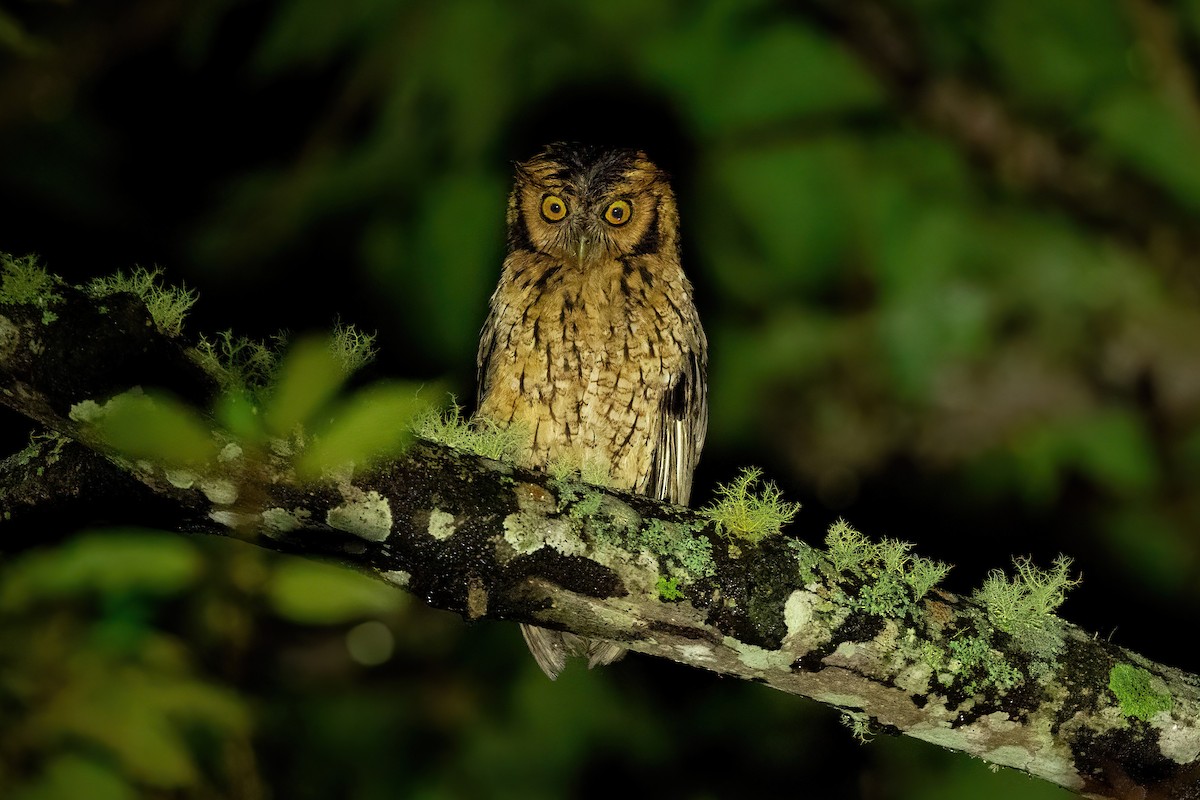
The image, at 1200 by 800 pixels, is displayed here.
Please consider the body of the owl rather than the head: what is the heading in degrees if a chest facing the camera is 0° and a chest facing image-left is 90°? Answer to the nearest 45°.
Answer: approximately 0°

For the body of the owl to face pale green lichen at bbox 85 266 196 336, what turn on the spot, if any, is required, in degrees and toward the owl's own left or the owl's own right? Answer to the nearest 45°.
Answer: approximately 45° to the owl's own right
